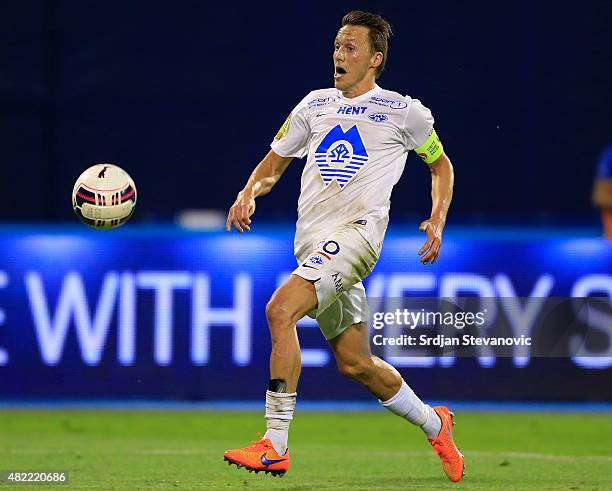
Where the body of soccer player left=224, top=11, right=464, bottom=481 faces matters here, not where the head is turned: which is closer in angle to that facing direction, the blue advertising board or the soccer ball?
the soccer ball

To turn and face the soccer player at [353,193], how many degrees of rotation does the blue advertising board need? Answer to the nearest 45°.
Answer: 0° — it already faces them

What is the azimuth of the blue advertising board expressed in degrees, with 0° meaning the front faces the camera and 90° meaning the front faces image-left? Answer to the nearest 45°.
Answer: approximately 0°

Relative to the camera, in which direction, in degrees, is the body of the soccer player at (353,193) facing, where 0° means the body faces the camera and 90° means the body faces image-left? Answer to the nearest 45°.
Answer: approximately 45°
